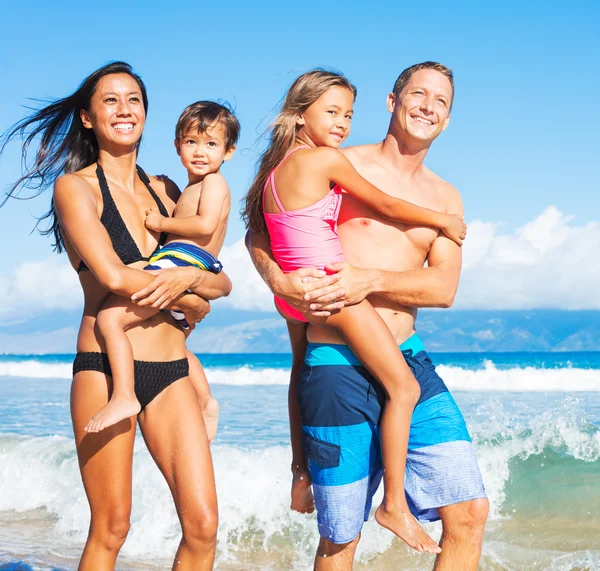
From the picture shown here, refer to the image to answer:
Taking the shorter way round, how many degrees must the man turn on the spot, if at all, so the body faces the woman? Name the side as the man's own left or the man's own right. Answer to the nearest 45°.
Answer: approximately 135° to the man's own right

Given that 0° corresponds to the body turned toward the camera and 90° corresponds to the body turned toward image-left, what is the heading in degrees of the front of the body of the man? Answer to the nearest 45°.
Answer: approximately 315°

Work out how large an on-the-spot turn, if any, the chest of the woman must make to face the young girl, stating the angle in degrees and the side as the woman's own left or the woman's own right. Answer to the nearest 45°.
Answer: approximately 45° to the woman's own left

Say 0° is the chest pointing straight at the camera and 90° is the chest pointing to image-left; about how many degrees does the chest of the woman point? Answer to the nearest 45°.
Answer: approximately 315°
